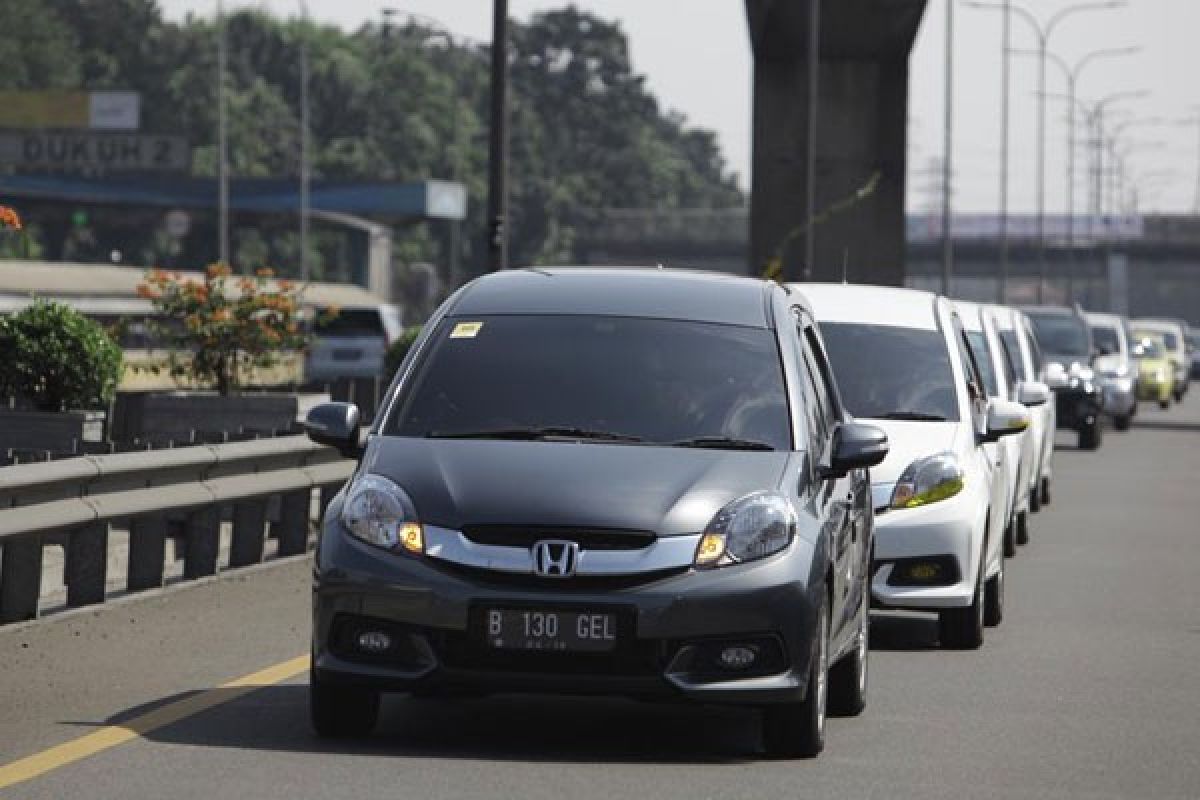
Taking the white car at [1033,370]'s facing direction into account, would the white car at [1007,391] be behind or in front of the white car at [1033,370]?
in front

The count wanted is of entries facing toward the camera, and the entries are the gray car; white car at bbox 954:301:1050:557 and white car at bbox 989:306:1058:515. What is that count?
3

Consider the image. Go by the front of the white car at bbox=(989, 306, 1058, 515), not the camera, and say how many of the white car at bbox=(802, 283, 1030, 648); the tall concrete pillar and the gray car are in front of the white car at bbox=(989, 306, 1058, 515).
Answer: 2

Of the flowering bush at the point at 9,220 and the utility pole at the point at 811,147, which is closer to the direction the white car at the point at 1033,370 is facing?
the flowering bush

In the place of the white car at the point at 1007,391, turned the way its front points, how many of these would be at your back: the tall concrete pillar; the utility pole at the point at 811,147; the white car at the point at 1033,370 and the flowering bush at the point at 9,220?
3

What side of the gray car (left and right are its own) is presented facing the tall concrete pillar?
back

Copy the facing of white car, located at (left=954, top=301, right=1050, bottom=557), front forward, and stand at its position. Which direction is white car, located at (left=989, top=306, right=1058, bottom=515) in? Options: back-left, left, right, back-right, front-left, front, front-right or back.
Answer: back

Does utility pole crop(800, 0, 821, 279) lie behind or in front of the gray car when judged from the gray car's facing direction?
behind

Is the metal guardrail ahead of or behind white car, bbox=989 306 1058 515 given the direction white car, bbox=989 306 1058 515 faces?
ahead

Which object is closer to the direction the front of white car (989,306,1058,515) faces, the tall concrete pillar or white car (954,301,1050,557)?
the white car

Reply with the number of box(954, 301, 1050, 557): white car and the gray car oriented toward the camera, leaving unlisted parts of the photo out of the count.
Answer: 2

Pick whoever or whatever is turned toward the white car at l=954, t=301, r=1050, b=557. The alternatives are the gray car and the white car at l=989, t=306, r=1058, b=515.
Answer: the white car at l=989, t=306, r=1058, b=515

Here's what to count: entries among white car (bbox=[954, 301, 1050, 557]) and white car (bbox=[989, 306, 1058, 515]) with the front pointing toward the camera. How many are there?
2

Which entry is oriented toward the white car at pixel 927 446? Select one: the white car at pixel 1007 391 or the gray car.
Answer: the white car at pixel 1007 391
